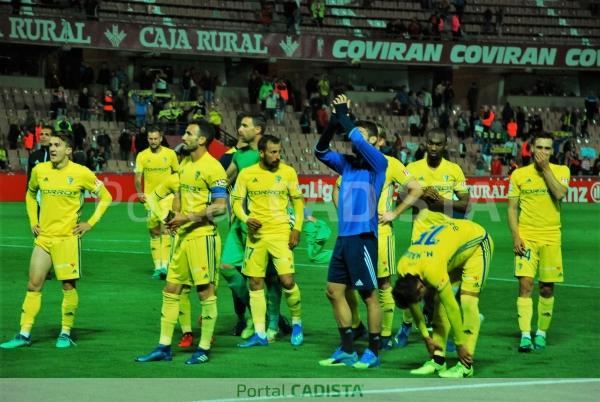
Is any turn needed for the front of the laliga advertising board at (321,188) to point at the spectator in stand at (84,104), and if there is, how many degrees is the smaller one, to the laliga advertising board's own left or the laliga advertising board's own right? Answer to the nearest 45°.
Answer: approximately 90° to the laliga advertising board's own right

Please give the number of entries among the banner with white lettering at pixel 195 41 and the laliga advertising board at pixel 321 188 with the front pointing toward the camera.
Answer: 2

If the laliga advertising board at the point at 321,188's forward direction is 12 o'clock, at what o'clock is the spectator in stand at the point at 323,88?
The spectator in stand is roughly at 6 o'clock from the laliga advertising board.

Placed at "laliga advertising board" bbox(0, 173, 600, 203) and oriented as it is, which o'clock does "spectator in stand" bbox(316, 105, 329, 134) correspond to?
The spectator in stand is roughly at 6 o'clock from the laliga advertising board.

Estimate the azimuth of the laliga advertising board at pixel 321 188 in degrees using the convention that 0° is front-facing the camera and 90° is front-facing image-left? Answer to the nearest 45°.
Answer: approximately 0°

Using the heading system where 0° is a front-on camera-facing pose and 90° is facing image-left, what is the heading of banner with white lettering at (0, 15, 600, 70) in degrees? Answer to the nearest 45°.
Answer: approximately 0°
